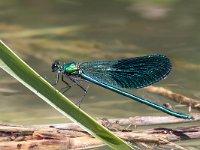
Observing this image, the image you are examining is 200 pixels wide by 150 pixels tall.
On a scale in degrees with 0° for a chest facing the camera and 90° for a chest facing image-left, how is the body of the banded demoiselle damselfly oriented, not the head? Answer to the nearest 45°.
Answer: approximately 90°
